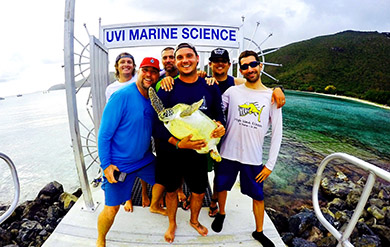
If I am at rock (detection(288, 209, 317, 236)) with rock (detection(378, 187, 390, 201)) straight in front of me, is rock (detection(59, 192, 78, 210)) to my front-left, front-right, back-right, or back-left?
back-left

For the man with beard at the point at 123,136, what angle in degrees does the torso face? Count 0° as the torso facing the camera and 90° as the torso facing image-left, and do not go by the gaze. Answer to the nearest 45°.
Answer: approximately 315°

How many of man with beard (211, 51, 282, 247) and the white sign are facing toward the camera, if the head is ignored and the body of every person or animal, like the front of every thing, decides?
2

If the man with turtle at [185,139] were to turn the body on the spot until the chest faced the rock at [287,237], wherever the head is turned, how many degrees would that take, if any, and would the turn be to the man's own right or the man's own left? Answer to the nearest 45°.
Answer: approximately 135° to the man's own left

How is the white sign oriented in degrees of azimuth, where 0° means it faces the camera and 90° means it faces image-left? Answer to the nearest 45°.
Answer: approximately 0°

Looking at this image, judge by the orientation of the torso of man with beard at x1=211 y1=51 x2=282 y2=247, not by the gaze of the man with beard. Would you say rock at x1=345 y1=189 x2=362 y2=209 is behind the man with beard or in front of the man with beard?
behind

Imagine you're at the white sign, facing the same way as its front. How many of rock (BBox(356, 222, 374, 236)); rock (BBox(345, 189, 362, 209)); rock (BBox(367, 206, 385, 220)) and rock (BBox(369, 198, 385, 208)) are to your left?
4
